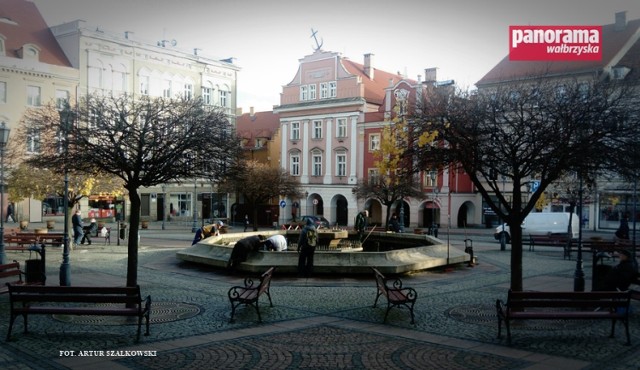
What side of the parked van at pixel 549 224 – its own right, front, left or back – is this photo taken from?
left

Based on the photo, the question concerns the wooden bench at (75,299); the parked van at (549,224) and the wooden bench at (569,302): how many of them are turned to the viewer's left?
1
